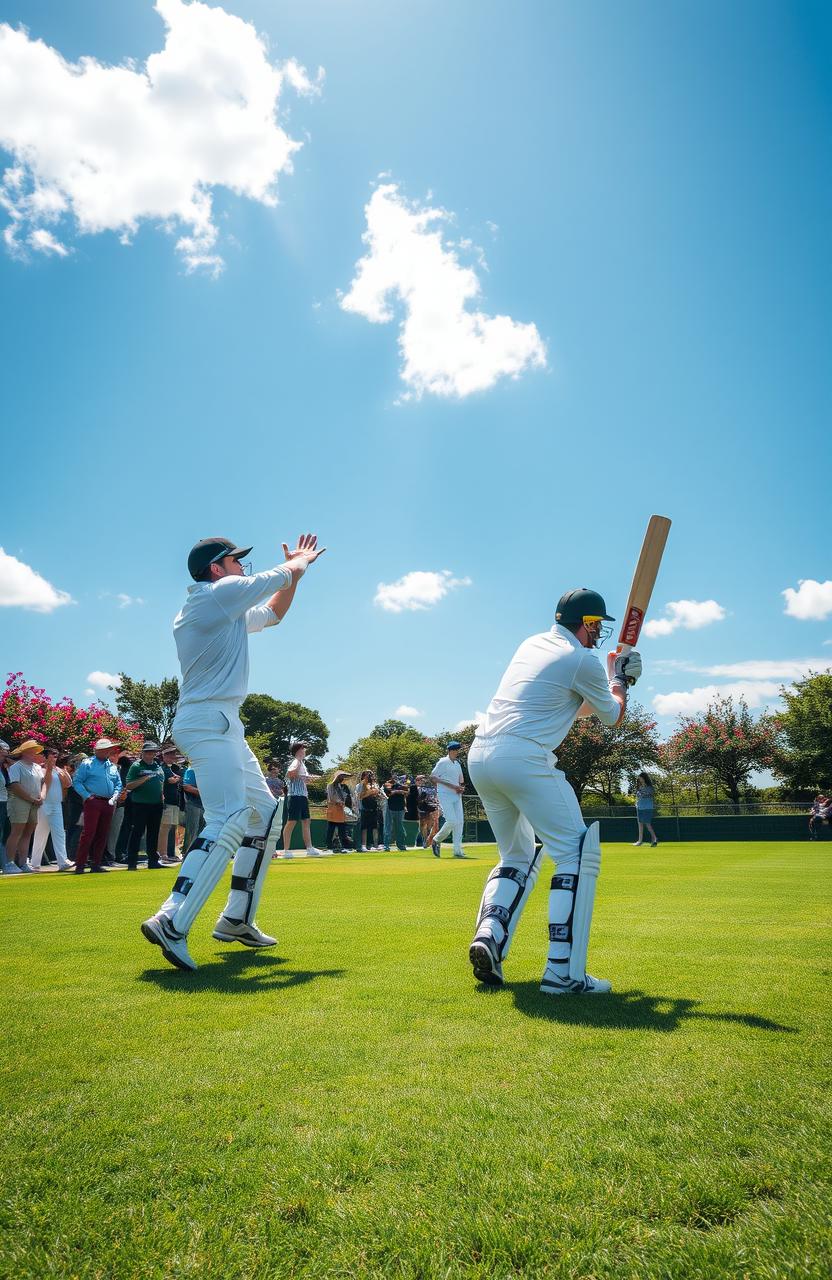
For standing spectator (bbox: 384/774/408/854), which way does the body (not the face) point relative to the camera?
toward the camera

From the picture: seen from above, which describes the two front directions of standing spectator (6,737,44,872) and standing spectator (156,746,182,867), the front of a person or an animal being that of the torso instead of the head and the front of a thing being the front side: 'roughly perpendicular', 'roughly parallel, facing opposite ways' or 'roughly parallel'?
roughly parallel

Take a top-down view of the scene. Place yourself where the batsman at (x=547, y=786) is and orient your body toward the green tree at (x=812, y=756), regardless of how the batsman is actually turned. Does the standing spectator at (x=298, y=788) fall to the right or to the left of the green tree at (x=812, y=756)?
left

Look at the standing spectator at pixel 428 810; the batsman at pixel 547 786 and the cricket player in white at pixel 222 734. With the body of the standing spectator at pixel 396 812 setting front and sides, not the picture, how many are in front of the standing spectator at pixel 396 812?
2

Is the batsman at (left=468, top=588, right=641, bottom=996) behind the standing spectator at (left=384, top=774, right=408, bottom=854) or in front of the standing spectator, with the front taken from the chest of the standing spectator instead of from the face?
in front

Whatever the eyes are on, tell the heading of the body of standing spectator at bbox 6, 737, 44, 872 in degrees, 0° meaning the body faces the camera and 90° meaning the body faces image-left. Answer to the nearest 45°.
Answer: approximately 315°

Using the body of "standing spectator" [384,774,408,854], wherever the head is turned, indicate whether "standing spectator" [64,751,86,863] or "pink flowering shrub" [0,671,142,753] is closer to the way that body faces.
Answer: the standing spectator

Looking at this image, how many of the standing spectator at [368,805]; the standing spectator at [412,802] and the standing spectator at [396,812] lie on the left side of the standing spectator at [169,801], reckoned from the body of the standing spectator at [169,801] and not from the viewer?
3

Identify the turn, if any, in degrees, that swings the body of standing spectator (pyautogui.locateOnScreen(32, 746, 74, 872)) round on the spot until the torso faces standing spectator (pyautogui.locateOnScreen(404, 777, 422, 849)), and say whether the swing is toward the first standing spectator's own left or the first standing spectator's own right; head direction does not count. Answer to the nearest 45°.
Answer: approximately 90° to the first standing spectator's own left

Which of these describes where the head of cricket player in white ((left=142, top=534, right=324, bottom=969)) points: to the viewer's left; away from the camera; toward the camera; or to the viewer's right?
to the viewer's right

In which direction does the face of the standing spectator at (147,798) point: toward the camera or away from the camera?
toward the camera

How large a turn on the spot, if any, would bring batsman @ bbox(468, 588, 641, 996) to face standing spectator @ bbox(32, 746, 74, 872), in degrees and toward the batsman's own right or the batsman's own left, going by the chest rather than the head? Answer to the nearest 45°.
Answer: approximately 90° to the batsman's own left

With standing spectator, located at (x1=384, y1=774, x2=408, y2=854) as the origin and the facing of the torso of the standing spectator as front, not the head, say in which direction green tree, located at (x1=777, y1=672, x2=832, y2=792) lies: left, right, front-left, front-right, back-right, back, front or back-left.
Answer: back-left
